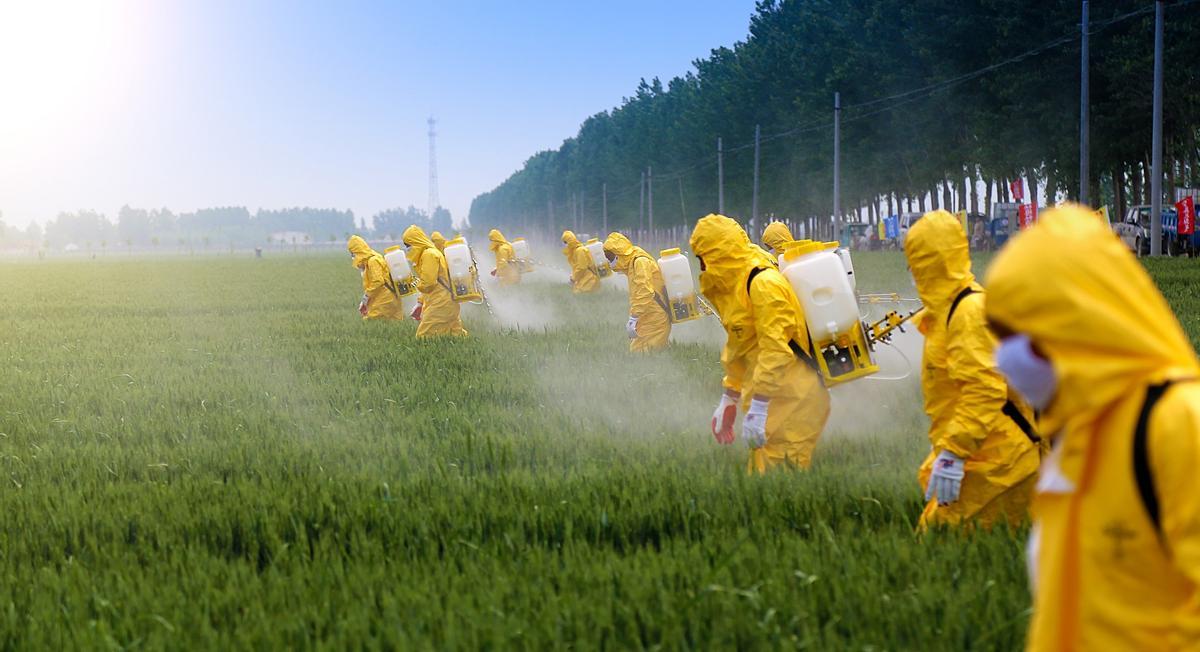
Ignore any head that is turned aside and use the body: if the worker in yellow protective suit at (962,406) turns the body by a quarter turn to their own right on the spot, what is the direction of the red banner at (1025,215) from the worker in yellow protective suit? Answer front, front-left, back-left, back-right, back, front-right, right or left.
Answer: front

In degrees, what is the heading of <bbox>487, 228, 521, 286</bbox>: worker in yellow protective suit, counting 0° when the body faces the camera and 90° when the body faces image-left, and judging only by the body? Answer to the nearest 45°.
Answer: approximately 90°

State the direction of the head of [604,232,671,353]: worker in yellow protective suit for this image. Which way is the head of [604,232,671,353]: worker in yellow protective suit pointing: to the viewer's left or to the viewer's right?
to the viewer's left

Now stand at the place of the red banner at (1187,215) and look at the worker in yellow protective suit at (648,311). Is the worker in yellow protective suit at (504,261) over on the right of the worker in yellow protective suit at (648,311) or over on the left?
right

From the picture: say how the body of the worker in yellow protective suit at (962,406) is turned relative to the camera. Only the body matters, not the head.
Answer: to the viewer's left

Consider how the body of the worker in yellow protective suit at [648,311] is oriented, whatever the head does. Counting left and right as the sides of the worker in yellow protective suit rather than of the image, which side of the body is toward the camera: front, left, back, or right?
left

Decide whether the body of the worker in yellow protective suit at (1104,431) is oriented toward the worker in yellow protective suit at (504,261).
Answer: no

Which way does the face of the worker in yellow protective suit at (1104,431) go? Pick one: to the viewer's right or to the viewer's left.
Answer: to the viewer's left

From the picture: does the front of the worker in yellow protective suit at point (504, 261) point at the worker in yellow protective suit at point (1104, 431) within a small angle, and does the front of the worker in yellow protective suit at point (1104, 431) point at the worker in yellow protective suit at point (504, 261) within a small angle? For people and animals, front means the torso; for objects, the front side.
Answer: no

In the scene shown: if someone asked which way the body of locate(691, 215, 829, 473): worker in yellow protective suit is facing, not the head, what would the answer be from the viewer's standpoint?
to the viewer's left

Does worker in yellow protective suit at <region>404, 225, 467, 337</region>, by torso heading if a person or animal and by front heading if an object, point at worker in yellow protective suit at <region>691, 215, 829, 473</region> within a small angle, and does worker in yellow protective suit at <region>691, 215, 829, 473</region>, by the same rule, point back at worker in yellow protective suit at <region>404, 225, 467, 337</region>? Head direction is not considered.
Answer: no

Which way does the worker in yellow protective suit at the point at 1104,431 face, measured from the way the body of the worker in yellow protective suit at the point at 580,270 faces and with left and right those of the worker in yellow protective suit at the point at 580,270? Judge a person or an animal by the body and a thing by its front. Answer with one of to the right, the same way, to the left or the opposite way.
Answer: the same way

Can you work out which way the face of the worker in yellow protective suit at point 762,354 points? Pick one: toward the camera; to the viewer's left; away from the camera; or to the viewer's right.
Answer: to the viewer's left

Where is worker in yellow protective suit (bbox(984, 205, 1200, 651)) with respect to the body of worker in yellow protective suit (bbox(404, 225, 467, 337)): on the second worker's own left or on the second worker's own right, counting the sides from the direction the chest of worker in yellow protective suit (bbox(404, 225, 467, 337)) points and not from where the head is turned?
on the second worker's own left

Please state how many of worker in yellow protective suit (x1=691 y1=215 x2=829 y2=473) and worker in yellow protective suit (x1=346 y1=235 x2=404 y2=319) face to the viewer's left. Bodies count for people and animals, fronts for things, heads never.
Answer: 2

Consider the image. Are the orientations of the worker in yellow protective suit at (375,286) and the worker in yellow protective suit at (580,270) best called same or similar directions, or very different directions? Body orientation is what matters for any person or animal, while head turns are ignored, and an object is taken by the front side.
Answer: same or similar directions

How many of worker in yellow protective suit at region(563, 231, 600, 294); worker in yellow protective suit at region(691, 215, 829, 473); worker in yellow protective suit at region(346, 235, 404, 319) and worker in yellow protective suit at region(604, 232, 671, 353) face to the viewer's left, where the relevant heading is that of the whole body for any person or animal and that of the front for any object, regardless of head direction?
4

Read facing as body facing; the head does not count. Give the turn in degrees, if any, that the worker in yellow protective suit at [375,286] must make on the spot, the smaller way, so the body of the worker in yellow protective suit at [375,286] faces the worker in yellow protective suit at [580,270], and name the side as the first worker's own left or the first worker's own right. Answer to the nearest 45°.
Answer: approximately 135° to the first worker's own right

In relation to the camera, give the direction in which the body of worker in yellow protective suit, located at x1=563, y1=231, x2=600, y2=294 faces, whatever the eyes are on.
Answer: to the viewer's left

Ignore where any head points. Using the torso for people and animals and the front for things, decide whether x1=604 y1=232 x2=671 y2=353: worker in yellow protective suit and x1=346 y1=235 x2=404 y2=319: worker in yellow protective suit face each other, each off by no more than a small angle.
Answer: no

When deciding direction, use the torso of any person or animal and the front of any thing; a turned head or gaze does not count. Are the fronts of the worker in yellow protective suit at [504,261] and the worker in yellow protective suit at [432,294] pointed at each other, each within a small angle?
no

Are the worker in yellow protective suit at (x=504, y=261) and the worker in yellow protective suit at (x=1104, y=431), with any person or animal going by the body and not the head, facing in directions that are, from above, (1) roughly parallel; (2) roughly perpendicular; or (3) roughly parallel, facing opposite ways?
roughly parallel

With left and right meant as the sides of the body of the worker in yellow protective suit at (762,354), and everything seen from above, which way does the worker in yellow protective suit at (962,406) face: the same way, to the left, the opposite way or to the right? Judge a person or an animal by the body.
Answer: the same way

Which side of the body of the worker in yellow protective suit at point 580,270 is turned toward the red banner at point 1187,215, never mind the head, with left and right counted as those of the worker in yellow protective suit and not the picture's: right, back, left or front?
back

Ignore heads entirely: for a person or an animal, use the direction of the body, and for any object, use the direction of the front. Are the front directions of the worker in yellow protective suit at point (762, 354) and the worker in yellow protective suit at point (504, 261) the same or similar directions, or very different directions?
same or similar directions
